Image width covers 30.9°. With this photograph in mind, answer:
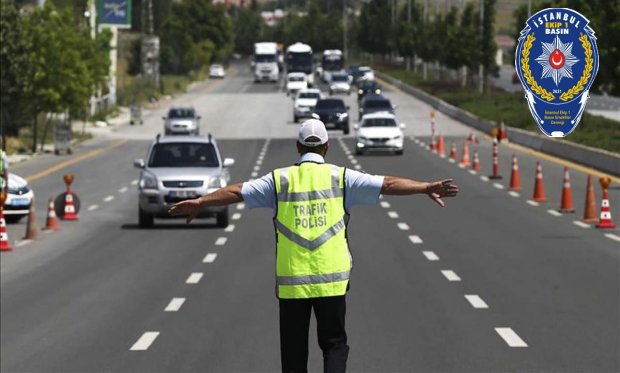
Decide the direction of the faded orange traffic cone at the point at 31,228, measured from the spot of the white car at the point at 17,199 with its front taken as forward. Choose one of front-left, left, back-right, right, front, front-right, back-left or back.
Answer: front-right

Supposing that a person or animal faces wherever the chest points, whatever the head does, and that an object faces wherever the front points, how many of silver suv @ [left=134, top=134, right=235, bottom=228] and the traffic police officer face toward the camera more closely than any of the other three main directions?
1

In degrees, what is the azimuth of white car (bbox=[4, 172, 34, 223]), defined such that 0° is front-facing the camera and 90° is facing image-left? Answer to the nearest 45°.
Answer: approximately 315°

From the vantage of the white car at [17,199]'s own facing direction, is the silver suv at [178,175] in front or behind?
in front

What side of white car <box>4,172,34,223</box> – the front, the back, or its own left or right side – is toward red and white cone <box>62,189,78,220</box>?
left

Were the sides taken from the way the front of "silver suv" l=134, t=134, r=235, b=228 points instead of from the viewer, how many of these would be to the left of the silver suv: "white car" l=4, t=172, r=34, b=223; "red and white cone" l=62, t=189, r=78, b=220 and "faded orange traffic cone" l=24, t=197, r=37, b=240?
0

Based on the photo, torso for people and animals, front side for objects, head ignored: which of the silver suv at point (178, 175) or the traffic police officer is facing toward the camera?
the silver suv

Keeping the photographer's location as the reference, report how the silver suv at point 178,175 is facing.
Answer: facing the viewer

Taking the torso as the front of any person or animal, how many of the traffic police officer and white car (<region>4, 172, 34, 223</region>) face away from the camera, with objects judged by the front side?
1

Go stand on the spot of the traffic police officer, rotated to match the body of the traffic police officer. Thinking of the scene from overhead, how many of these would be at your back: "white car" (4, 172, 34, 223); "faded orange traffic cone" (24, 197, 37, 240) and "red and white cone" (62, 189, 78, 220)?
0

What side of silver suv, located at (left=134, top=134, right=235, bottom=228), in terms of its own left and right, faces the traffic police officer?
front

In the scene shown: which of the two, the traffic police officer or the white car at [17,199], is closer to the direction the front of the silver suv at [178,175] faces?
the traffic police officer

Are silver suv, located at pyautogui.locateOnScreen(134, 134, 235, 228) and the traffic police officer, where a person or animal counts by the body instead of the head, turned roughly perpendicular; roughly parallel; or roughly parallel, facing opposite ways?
roughly parallel, facing opposite ways

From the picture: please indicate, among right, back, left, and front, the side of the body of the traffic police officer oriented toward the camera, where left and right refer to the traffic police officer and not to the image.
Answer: back

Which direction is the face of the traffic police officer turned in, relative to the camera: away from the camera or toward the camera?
away from the camera
